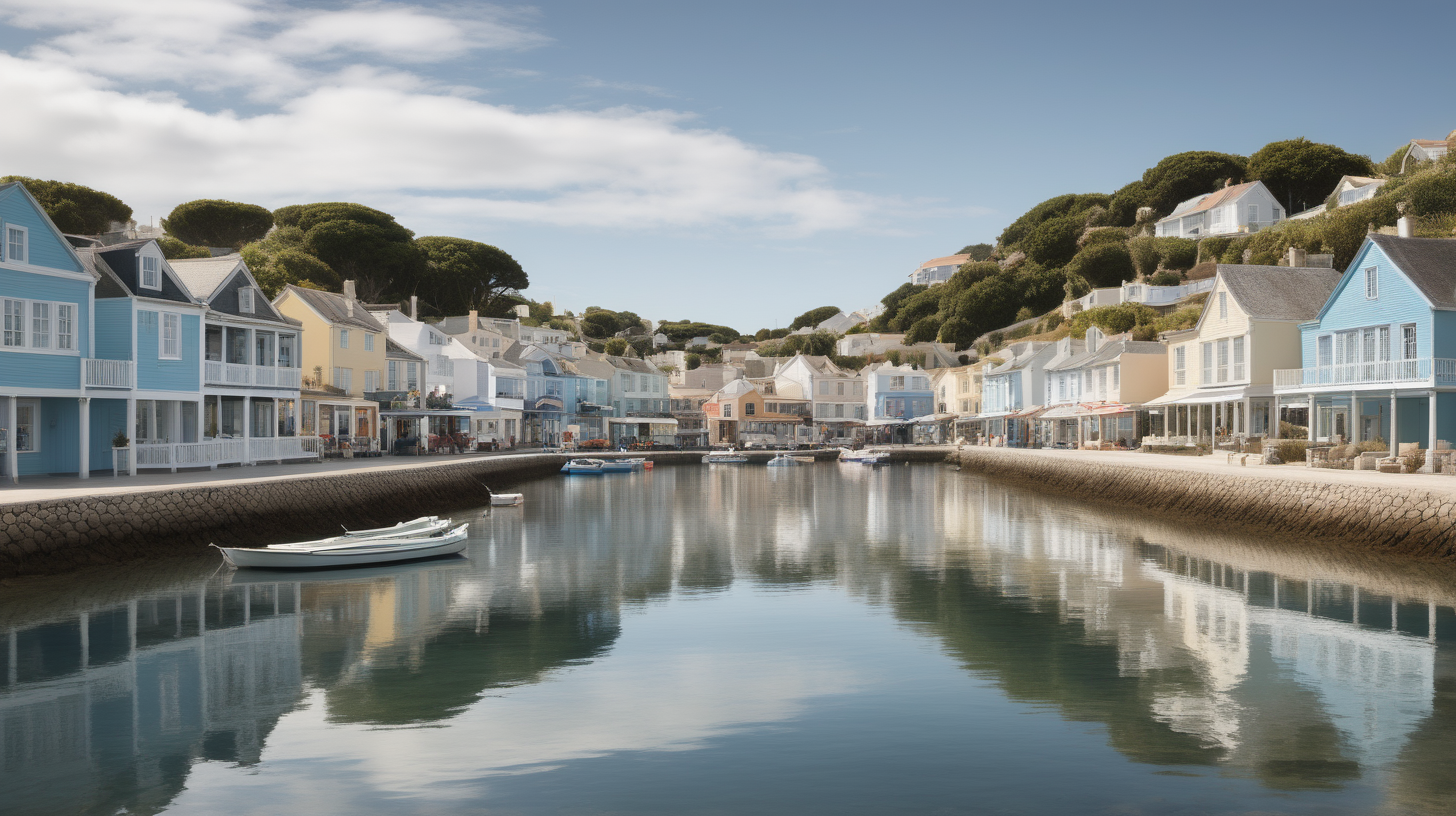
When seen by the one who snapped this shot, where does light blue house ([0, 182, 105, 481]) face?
facing the viewer and to the right of the viewer

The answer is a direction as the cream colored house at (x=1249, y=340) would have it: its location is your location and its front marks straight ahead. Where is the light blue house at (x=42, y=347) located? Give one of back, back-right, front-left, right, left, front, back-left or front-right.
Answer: front

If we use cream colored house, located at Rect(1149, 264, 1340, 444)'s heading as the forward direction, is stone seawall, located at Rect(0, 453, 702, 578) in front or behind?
in front

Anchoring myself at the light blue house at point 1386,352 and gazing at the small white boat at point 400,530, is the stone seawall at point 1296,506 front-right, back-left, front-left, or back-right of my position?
front-left

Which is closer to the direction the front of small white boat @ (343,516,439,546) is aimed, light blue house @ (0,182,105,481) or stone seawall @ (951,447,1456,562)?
the light blue house

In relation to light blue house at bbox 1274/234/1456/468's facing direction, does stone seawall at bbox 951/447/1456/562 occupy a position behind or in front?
in front

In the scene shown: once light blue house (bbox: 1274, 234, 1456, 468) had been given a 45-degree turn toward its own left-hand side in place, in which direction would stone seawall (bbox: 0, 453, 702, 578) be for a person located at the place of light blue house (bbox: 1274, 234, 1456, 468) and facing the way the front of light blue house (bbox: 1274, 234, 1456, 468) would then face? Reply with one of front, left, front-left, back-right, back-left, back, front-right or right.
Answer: front-right

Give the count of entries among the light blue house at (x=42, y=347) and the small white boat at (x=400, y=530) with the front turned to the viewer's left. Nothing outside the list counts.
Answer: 1

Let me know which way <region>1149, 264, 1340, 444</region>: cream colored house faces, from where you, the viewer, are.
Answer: facing the viewer and to the left of the viewer

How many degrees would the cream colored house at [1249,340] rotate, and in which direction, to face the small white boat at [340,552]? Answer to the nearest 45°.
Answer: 0° — it already faces it

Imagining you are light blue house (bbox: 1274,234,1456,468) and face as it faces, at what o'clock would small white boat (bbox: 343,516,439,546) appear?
The small white boat is roughly at 12 o'clock from the light blue house.

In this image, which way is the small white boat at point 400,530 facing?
to the viewer's left

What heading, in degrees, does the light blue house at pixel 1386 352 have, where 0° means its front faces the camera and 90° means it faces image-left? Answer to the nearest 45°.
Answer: approximately 45°

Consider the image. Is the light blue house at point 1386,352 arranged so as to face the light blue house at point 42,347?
yes
